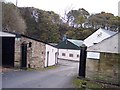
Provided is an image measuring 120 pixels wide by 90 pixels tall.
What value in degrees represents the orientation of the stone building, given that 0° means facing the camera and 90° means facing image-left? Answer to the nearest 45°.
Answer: approximately 315°

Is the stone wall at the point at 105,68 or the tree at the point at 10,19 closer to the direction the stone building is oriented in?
the stone wall

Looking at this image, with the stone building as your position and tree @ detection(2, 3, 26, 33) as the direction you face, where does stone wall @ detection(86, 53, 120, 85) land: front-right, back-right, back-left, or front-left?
back-right

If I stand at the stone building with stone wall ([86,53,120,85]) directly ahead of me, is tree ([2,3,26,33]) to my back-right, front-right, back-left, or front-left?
back-left

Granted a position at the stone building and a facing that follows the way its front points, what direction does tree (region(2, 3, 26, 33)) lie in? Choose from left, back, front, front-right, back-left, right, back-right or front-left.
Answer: back-left

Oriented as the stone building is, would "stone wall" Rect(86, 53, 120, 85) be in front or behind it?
in front
